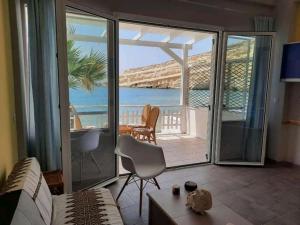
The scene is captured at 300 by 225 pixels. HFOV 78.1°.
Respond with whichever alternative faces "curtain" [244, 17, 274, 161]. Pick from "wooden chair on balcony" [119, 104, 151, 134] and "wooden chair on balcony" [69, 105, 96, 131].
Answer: "wooden chair on balcony" [69, 105, 96, 131]

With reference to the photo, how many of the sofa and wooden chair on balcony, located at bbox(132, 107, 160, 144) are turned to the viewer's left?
1

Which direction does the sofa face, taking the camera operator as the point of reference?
facing to the right of the viewer

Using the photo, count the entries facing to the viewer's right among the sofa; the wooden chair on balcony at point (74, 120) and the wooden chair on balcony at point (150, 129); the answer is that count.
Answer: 2

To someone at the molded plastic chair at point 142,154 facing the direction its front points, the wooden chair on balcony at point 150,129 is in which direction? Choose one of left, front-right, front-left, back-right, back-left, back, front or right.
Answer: back-left

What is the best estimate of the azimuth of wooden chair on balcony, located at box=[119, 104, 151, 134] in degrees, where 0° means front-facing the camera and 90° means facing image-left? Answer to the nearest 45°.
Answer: approximately 90°

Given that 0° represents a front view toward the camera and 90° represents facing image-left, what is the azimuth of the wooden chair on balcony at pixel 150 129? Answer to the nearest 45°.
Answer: approximately 90°

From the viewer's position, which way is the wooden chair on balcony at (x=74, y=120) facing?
facing to the right of the viewer
